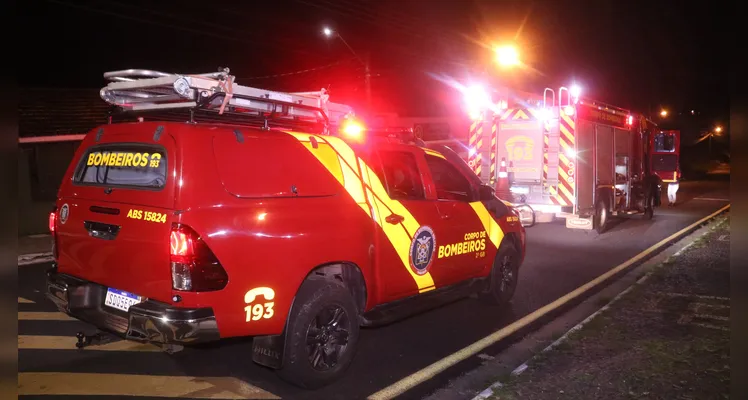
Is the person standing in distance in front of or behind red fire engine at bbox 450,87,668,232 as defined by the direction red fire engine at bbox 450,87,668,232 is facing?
in front

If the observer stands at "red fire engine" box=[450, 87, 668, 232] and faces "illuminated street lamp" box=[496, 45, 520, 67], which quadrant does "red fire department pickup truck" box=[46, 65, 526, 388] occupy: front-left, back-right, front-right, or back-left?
back-left

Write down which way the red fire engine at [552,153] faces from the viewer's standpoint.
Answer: facing away from the viewer and to the right of the viewer

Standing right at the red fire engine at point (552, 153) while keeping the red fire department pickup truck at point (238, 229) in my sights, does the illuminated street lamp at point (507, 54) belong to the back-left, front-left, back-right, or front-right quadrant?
back-right

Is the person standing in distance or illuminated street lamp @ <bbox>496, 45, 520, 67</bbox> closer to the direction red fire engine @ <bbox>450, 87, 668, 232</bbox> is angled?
the person standing in distance

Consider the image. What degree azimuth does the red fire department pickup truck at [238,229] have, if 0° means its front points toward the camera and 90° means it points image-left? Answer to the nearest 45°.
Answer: approximately 225°

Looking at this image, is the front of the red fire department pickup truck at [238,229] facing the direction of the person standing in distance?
yes

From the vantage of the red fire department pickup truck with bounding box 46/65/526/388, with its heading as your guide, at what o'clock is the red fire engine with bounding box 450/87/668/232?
the red fire engine with bounding box 450/87/668/232 is roughly at 12 o'clock from the red fire department pickup truck with bounding box 46/65/526/388.

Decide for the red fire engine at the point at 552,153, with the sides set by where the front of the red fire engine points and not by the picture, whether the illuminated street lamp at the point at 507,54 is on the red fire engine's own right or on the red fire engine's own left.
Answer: on the red fire engine's own left

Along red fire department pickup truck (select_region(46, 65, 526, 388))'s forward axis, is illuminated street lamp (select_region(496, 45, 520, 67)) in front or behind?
in front

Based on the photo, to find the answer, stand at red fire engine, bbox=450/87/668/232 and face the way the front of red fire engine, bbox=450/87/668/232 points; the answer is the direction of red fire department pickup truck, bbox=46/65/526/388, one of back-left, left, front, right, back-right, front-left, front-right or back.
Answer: back-right
